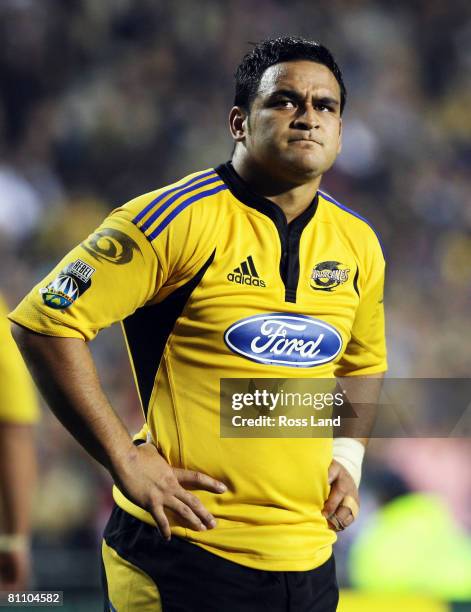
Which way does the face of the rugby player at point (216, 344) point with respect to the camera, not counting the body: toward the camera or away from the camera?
toward the camera

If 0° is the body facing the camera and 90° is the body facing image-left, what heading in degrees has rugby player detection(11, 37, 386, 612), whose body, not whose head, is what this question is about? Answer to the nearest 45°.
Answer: approximately 315°
